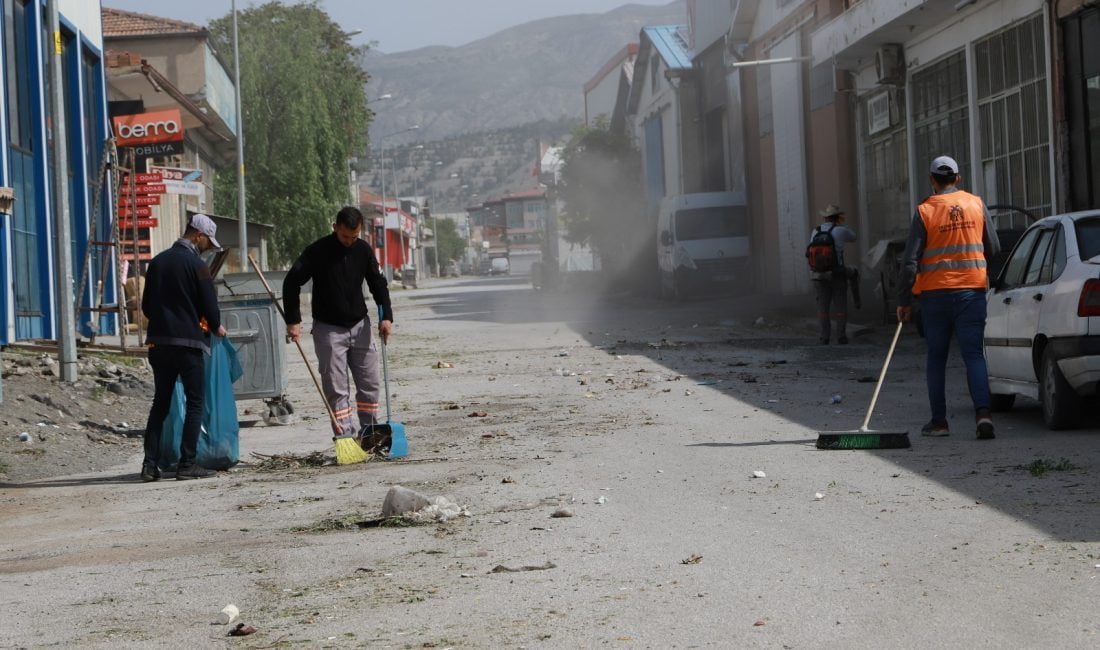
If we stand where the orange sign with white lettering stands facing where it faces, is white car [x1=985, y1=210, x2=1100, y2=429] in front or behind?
in front

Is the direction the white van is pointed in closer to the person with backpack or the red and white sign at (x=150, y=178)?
the person with backpack

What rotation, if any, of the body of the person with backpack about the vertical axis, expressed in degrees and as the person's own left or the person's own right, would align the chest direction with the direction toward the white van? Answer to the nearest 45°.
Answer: approximately 45° to the person's own left

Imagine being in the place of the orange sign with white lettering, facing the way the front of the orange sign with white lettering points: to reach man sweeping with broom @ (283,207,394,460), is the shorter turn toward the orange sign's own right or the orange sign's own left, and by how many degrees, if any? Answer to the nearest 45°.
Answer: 0° — it already faces them

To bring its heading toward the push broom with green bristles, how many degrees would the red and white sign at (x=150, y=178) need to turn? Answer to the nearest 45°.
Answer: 0° — it already faces it

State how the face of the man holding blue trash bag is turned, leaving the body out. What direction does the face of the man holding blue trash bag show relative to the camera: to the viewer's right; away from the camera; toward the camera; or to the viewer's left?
to the viewer's right

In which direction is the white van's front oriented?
toward the camera

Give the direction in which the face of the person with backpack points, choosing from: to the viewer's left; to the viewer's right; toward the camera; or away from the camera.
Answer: away from the camera

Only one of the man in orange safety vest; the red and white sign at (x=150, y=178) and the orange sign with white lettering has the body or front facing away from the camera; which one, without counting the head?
the man in orange safety vest

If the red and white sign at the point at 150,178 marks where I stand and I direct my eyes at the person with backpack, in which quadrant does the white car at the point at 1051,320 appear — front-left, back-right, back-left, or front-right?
front-right

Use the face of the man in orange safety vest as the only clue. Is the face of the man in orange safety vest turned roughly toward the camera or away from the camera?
away from the camera

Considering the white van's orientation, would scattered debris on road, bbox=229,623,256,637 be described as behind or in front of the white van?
in front

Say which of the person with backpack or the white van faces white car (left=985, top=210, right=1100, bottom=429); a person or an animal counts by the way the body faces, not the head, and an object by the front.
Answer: the white van

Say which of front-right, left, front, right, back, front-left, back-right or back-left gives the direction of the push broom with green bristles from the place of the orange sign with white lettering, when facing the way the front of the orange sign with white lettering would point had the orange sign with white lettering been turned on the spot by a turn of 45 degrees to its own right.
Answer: front-left

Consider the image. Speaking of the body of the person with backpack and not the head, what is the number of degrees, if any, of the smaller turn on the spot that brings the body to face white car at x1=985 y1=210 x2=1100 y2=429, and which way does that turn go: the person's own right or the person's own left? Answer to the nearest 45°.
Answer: approximately 135° to the person's own right

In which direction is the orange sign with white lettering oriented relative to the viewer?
toward the camera

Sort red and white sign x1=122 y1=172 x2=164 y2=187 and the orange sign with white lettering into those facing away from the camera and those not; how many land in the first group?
0

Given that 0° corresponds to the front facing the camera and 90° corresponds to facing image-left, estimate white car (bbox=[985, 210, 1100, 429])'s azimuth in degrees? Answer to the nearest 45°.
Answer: approximately 135°

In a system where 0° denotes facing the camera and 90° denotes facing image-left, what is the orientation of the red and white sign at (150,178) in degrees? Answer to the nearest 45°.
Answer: approximately 0°

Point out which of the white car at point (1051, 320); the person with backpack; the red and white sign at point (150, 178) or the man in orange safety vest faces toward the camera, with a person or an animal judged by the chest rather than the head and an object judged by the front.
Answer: the red and white sign

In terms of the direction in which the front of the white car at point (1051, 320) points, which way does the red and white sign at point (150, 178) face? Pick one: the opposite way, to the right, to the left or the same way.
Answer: the opposite way

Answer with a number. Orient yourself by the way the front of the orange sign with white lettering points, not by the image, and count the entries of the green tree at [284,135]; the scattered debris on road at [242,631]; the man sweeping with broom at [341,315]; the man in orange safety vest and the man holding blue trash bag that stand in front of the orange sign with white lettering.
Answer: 4
